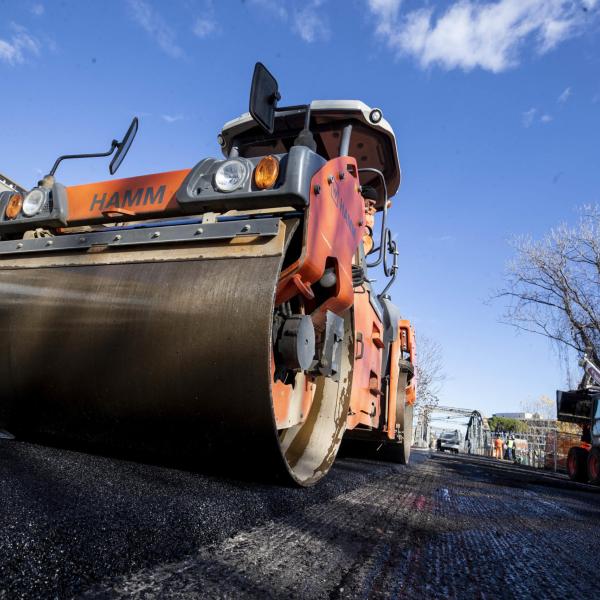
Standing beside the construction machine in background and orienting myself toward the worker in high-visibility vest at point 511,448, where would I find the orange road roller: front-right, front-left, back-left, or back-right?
back-left

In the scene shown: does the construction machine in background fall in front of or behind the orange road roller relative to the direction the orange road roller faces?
behind

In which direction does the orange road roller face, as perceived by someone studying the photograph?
facing the viewer and to the left of the viewer

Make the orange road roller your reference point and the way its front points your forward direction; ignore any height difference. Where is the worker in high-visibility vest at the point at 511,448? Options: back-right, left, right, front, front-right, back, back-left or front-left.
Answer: back
